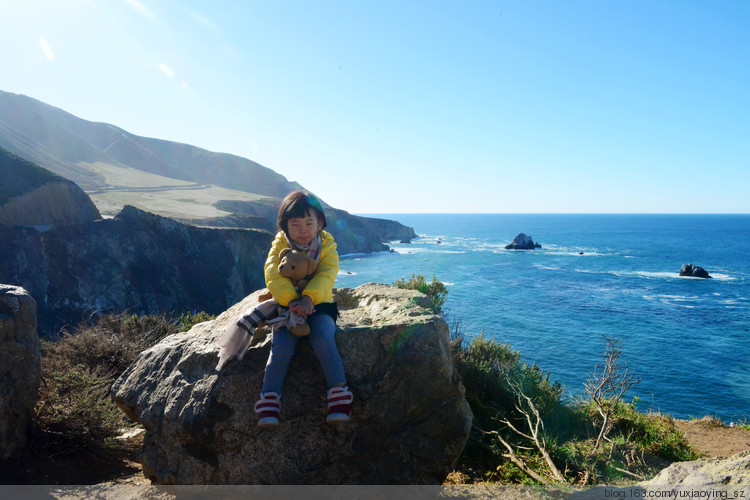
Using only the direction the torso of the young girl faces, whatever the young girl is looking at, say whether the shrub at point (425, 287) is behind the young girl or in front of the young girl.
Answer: behind

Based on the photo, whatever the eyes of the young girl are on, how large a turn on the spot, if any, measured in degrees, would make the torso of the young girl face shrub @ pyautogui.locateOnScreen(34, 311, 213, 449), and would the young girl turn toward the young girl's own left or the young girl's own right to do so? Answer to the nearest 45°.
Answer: approximately 135° to the young girl's own right

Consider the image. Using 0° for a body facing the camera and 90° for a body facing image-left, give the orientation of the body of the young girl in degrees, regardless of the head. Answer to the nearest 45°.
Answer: approximately 0°

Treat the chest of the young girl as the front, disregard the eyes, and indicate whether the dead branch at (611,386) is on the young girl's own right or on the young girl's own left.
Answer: on the young girl's own left
